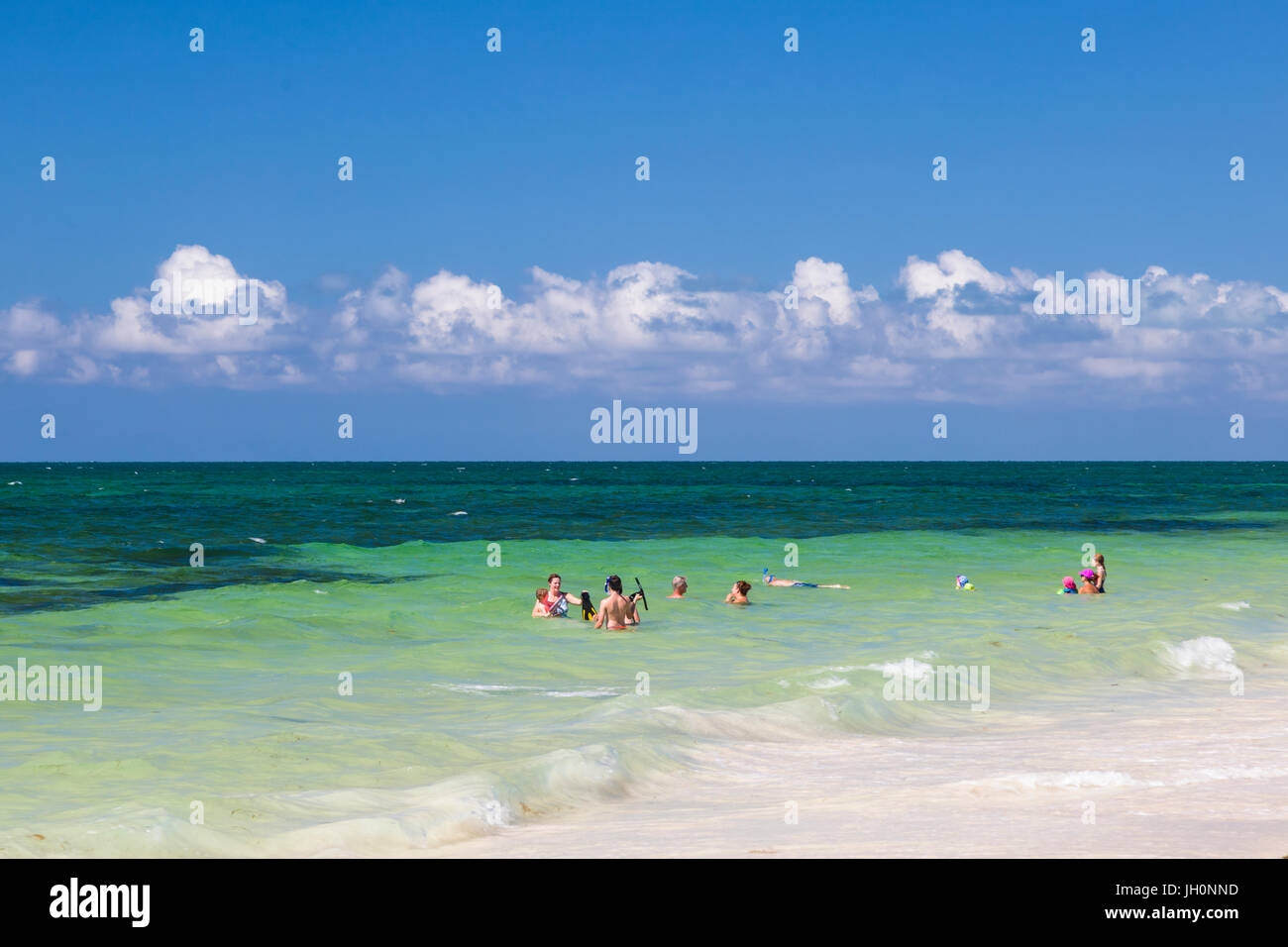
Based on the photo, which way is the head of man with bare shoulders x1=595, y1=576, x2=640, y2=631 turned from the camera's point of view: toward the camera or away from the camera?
away from the camera

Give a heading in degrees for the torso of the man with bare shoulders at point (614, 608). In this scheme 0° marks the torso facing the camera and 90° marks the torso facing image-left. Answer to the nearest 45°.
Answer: approximately 180°
